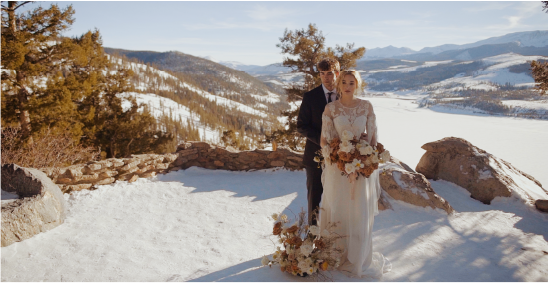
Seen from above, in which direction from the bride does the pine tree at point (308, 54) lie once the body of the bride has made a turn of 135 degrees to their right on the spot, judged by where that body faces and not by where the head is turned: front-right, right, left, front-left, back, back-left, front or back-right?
front-right

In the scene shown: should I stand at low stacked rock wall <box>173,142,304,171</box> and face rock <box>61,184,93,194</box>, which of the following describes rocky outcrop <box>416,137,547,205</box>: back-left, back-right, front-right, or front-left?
back-left

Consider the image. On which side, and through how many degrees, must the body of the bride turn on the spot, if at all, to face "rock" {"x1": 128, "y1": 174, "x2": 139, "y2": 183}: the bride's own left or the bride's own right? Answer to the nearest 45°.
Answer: approximately 135° to the bride's own right

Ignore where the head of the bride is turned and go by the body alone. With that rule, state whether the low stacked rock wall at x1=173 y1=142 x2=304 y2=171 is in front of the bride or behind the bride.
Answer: behind

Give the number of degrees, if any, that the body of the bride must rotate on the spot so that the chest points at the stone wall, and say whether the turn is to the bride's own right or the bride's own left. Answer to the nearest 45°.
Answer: approximately 135° to the bride's own right

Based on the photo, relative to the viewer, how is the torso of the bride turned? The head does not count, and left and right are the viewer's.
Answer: facing the viewer
